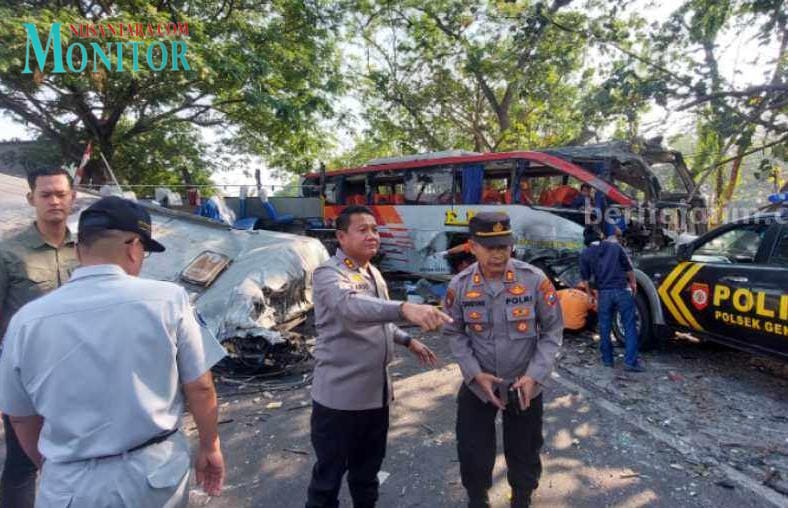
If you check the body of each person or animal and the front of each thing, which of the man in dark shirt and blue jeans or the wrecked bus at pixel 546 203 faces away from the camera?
the man in dark shirt and blue jeans

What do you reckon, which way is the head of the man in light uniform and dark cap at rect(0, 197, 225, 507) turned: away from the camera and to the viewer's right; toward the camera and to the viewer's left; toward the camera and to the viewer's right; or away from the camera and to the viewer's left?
away from the camera and to the viewer's right

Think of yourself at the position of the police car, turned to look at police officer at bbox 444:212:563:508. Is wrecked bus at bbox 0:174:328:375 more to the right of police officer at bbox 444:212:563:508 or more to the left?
right

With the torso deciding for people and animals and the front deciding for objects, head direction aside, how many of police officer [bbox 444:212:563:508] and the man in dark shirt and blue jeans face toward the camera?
1

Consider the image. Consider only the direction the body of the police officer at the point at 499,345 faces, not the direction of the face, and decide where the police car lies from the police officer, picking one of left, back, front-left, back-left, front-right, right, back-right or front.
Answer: back-left

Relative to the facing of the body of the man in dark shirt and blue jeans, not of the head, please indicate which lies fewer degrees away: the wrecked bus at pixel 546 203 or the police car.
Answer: the wrecked bus

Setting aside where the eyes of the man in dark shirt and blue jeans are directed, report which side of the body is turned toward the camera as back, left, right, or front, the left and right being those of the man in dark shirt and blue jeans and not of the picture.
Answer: back

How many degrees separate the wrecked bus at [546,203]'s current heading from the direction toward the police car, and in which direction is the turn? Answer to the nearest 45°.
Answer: approximately 45° to its right
